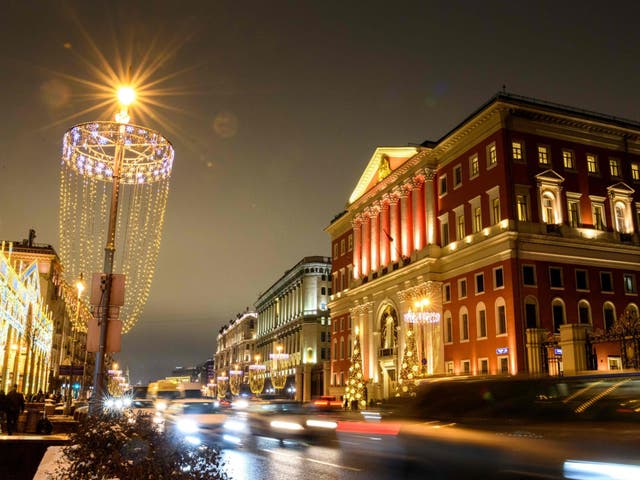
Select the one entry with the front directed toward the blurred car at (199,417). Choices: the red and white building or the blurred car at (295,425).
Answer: the red and white building

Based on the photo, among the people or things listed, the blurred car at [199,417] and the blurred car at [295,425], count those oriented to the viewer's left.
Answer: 0

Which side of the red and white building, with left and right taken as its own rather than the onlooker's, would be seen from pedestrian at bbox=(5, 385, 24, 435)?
front

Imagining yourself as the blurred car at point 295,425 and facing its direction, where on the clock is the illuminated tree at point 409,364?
The illuminated tree is roughly at 8 o'clock from the blurred car.

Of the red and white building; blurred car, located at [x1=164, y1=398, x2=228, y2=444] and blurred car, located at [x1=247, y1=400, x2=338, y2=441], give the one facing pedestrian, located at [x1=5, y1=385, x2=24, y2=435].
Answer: the red and white building

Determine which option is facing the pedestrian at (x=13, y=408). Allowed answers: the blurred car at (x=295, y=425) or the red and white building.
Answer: the red and white building

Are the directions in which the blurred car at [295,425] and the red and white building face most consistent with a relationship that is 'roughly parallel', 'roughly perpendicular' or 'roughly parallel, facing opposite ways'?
roughly perpendicular

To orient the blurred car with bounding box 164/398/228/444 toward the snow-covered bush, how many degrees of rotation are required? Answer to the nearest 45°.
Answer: approximately 45° to its right

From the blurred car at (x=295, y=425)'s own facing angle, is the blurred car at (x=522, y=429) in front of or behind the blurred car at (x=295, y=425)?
in front

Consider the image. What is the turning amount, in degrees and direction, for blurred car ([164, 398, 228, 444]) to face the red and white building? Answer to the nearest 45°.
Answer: approximately 90° to its left

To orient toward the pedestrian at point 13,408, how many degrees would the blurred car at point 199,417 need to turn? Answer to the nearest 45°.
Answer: approximately 135° to its right
